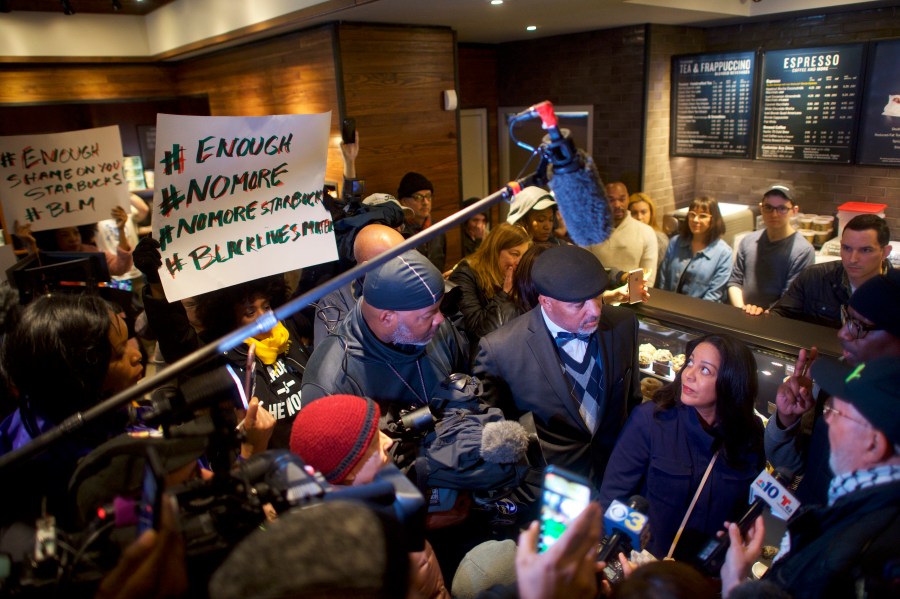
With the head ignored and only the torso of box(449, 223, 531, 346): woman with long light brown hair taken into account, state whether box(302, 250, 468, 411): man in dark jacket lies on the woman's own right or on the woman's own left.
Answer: on the woman's own right

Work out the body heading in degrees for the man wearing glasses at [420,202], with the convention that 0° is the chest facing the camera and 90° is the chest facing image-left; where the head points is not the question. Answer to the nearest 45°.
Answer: approximately 315°

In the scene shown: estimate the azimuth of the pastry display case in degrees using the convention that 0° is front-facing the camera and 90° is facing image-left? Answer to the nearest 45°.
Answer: approximately 45°

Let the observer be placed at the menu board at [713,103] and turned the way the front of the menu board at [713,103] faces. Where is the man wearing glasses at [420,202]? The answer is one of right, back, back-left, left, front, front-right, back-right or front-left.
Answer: front-right

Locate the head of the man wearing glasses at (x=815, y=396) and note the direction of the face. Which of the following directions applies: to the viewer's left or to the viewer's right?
to the viewer's left

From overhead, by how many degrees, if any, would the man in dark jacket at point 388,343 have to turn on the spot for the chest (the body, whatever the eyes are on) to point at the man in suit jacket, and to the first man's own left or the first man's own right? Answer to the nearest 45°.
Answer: approximately 45° to the first man's own left

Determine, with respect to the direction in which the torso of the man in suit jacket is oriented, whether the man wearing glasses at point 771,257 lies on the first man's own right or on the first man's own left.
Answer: on the first man's own left

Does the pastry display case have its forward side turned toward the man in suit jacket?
yes

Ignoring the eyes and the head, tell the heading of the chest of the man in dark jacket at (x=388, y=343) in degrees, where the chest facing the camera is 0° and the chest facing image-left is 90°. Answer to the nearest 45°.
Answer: approximately 315°

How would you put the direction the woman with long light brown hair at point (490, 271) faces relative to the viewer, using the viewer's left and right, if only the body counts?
facing to the right of the viewer

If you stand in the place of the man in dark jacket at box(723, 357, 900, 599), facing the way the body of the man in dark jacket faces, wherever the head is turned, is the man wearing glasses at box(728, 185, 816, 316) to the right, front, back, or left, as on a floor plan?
right

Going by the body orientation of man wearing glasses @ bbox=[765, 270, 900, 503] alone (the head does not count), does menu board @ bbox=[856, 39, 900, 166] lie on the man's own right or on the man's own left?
on the man's own right
